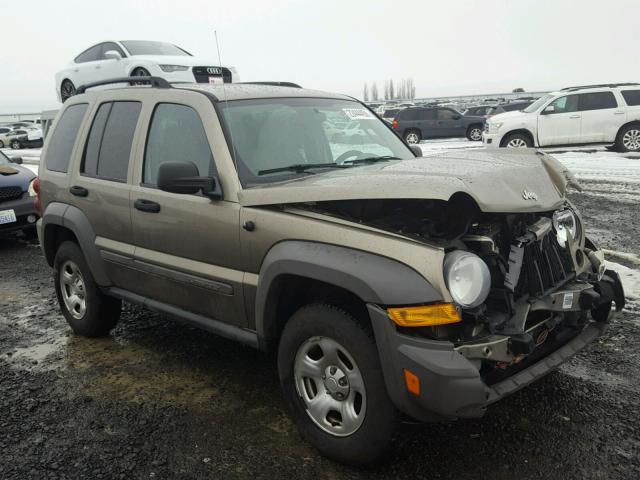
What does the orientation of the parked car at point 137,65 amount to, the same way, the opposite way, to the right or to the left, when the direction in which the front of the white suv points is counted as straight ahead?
the opposite way

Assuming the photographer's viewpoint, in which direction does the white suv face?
facing to the left of the viewer

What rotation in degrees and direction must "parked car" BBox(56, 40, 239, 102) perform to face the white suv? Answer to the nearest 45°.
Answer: approximately 45° to its left

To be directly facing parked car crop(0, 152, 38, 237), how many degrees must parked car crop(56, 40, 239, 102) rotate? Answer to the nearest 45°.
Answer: approximately 90° to its right

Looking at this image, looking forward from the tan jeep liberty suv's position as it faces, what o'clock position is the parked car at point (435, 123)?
The parked car is roughly at 8 o'clock from the tan jeep liberty suv.
